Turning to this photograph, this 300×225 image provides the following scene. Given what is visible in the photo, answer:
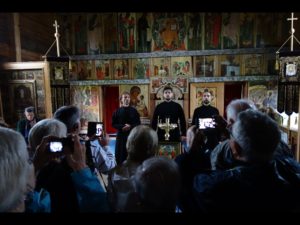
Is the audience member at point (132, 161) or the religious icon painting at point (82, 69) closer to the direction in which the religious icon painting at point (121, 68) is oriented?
the audience member

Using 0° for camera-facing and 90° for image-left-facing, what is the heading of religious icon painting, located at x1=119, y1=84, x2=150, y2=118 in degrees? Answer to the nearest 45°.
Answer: approximately 0°

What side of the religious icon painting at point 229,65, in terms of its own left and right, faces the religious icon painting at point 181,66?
right

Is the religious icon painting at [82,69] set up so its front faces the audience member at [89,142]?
yes

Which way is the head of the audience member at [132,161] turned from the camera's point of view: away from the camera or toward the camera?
away from the camera

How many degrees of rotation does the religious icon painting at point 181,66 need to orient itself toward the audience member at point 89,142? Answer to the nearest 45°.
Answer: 0° — it already faces them

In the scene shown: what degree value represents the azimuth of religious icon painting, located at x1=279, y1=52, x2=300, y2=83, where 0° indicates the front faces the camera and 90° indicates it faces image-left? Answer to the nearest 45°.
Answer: approximately 0°

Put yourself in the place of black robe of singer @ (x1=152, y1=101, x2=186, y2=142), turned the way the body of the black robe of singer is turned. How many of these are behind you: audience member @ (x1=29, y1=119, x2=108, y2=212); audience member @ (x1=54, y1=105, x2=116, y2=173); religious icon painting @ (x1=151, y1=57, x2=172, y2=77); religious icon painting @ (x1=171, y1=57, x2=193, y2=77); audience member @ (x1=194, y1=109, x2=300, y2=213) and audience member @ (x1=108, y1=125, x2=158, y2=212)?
2

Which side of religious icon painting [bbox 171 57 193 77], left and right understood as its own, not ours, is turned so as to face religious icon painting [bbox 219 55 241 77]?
left

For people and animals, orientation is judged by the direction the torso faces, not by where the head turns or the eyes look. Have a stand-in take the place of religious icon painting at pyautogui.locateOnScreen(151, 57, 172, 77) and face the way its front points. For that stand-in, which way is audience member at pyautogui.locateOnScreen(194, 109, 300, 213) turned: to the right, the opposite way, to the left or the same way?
the opposite way

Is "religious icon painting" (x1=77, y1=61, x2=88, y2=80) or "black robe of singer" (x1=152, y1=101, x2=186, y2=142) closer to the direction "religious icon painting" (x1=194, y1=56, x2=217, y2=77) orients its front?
the black robe of singer

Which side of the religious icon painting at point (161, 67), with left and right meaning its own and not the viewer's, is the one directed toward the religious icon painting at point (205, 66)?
left

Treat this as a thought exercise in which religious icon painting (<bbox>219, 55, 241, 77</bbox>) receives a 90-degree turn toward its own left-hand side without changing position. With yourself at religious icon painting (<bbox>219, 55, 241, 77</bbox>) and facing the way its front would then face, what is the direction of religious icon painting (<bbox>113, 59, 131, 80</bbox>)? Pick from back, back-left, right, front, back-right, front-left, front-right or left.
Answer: back

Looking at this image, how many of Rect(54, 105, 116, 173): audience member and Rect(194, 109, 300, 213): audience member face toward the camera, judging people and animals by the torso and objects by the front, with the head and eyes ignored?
0

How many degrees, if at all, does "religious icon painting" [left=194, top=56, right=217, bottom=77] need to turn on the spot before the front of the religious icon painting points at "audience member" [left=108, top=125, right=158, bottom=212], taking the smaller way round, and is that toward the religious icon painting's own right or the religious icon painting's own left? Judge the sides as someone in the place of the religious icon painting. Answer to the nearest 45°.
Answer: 0° — it already faces them

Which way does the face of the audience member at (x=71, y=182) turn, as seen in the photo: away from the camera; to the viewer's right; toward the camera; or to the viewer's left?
away from the camera
